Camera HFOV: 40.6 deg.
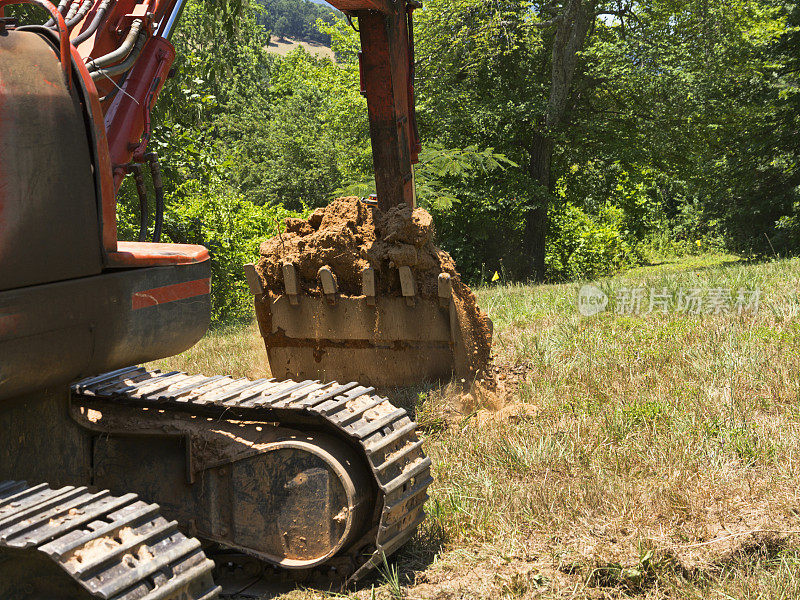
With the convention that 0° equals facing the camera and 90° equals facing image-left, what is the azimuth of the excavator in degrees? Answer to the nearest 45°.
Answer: approximately 225°
